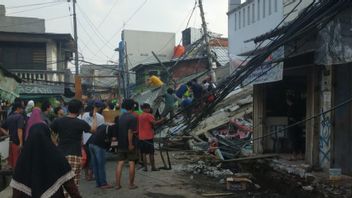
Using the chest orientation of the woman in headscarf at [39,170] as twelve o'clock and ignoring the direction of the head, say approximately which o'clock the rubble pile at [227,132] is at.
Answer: The rubble pile is roughly at 1 o'clock from the woman in headscarf.

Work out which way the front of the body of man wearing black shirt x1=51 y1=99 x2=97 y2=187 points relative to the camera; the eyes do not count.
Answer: away from the camera

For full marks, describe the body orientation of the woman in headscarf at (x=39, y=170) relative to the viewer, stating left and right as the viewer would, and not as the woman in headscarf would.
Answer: facing away from the viewer

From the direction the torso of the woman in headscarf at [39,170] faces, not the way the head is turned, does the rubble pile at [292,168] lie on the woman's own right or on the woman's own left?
on the woman's own right

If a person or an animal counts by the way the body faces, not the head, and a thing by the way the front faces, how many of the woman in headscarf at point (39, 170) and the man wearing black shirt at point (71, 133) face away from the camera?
2

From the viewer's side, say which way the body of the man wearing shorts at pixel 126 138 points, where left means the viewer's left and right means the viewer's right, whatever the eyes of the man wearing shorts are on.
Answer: facing away from the viewer and to the right of the viewer

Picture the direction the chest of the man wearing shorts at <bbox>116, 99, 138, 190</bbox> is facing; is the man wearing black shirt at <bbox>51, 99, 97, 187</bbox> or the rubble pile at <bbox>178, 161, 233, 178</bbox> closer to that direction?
the rubble pile

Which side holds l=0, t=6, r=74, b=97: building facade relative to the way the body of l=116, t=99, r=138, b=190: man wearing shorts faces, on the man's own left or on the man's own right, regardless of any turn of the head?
on the man's own left
